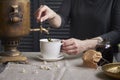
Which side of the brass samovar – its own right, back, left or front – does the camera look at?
right
